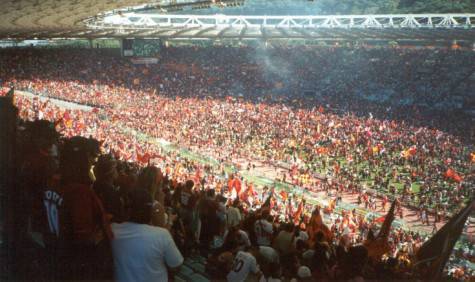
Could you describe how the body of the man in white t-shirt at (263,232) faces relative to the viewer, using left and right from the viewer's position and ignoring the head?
facing away from the viewer

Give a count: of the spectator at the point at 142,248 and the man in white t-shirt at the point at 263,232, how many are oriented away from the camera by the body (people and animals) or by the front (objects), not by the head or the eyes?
2

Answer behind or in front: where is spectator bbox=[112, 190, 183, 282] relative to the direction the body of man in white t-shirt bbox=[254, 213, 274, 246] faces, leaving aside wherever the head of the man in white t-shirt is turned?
behind

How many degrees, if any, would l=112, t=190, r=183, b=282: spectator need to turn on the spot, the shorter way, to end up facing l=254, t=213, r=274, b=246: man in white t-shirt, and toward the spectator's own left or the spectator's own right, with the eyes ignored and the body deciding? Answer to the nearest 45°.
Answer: approximately 45° to the spectator's own right

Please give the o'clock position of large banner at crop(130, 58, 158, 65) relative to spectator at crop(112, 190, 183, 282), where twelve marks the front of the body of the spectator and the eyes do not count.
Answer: The large banner is roughly at 12 o'clock from the spectator.

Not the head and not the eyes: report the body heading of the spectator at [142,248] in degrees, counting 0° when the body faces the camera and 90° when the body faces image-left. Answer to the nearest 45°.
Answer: approximately 180°

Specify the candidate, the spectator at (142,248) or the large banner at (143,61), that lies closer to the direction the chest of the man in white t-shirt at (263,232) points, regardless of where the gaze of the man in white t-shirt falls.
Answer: the large banner
